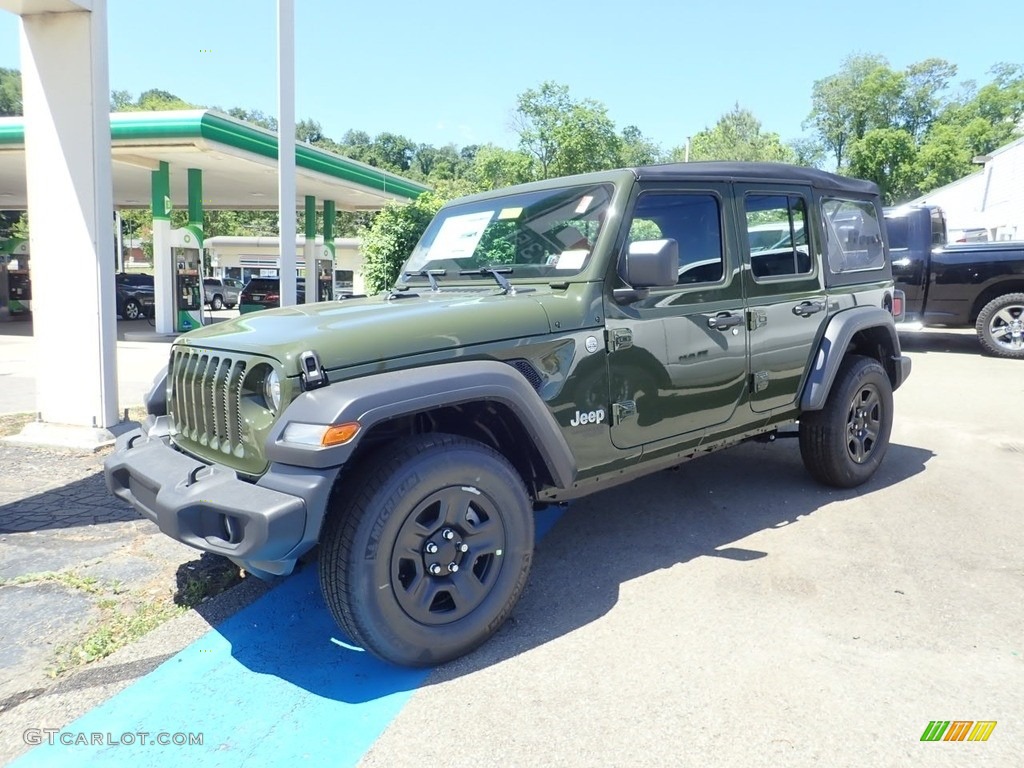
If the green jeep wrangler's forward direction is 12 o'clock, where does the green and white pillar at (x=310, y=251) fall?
The green and white pillar is roughly at 4 o'clock from the green jeep wrangler.

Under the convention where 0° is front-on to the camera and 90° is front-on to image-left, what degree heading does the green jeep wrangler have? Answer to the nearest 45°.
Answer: approximately 45°

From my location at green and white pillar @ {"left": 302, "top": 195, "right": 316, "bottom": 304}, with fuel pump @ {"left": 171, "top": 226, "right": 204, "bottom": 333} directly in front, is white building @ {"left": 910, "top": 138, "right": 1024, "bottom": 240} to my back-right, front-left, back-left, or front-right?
back-left
